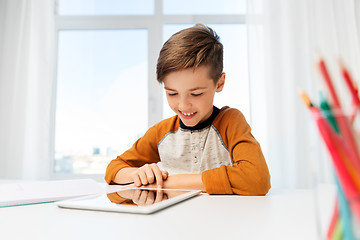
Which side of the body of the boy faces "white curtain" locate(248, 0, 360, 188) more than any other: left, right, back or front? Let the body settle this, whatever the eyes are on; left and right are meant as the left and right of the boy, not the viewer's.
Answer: back

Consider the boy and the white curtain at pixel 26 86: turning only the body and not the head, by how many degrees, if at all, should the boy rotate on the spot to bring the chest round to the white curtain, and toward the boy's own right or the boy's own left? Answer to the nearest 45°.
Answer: approximately 90° to the boy's own right

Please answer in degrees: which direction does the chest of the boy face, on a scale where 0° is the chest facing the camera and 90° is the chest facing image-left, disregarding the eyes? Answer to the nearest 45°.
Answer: approximately 45°
